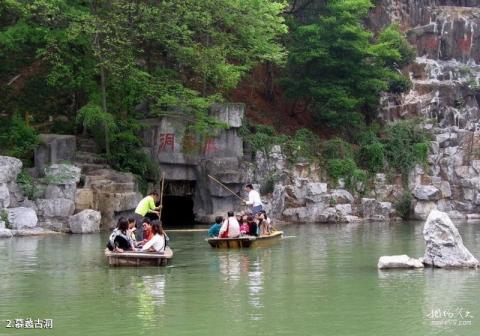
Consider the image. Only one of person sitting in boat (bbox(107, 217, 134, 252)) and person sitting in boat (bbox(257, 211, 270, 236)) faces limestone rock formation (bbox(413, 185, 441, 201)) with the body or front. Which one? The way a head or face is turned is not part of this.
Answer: person sitting in boat (bbox(107, 217, 134, 252))

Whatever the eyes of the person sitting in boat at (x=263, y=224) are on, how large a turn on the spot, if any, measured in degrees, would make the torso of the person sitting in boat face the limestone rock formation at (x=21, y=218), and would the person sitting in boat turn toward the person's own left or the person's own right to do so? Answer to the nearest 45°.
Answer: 0° — they already face it

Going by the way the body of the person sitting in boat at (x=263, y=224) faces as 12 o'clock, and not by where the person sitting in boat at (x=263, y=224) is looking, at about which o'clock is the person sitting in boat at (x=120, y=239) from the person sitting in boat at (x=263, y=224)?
the person sitting in boat at (x=120, y=239) is roughly at 10 o'clock from the person sitting in boat at (x=263, y=224).

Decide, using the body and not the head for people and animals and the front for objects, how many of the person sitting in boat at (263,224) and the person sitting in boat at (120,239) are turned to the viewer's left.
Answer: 1

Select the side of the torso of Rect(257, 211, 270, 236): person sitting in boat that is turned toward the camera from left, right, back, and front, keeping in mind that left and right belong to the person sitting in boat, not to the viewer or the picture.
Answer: left

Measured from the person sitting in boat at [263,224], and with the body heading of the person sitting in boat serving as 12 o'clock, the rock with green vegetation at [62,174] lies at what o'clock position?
The rock with green vegetation is roughly at 1 o'clock from the person sitting in boat.
